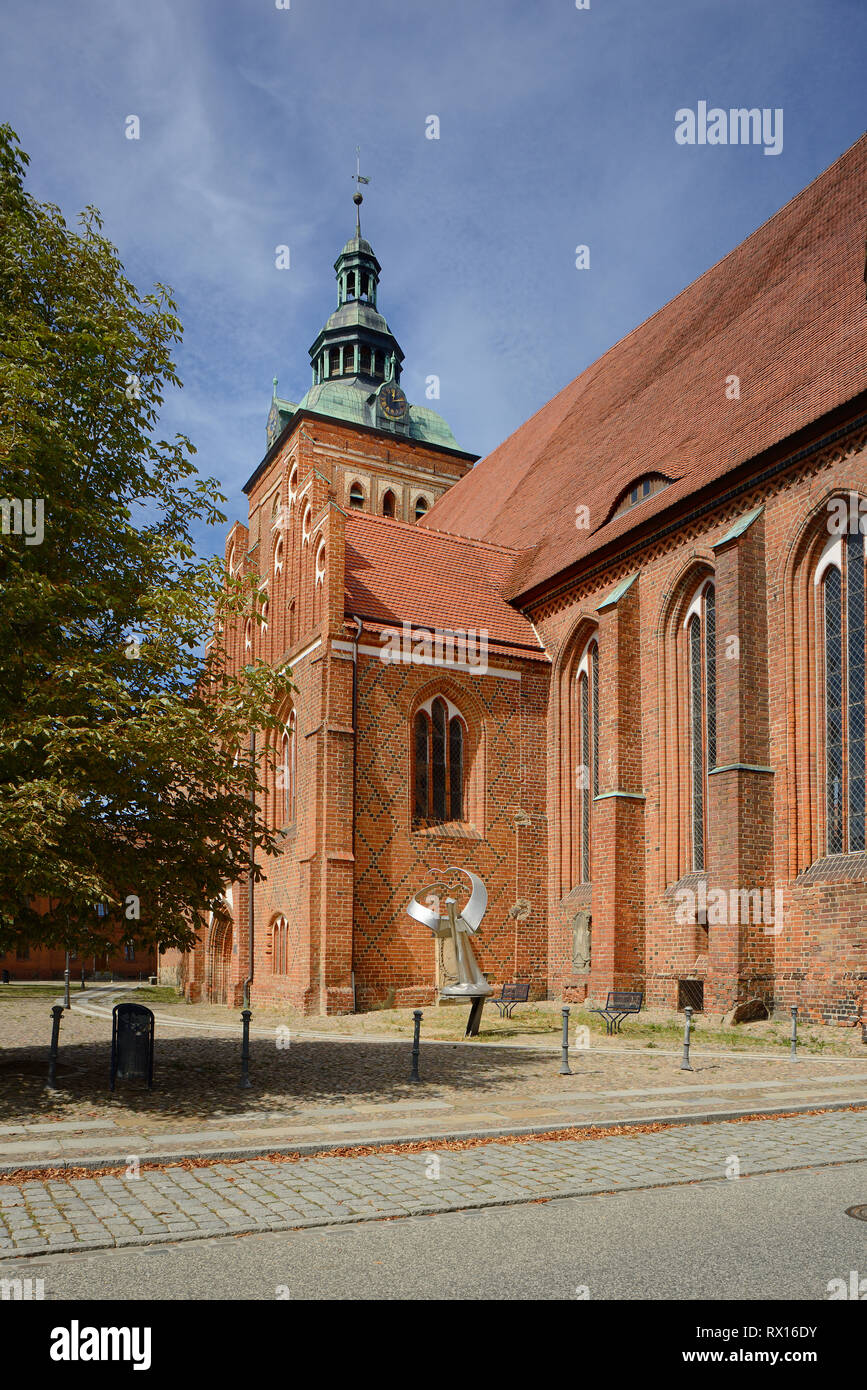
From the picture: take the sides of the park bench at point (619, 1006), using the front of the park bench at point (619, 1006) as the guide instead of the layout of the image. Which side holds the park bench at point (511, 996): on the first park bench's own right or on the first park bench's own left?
on the first park bench's own right

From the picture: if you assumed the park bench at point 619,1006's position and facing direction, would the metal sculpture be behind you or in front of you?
in front

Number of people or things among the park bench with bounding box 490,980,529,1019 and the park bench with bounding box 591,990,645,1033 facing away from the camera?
0

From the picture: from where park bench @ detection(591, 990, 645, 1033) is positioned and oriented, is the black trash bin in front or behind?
in front
